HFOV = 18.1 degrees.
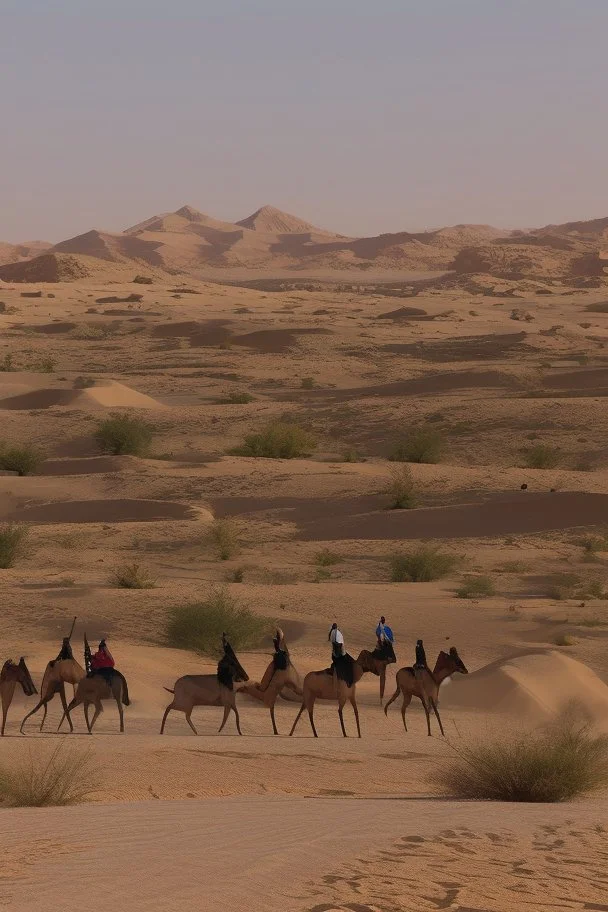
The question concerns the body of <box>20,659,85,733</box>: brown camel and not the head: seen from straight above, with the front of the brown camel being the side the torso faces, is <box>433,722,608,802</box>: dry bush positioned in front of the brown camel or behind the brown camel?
in front

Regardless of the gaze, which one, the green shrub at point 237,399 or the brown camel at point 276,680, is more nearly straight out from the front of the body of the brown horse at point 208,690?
the brown camel

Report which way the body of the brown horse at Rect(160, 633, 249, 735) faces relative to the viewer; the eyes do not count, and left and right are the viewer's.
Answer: facing to the right of the viewer

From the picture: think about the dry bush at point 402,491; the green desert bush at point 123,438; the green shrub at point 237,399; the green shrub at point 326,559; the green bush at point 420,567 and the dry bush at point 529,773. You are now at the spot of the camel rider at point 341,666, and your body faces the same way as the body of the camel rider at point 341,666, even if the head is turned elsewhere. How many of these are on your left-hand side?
5

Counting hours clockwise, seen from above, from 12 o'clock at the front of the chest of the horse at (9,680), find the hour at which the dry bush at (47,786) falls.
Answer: The dry bush is roughly at 3 o'clock from the horse.

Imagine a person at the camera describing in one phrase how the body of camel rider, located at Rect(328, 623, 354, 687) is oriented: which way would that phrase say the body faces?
to the viewer's right

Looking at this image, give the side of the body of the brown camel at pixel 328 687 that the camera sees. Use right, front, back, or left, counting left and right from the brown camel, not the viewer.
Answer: right

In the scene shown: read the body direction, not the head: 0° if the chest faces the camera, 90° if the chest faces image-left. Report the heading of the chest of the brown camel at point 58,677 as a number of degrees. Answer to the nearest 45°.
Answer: approximately 270°

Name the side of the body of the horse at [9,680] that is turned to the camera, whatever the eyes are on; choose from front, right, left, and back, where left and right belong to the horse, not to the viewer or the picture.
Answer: right

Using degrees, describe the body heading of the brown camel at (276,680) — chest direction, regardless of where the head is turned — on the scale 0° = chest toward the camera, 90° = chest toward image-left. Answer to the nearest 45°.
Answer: approximately 270°
